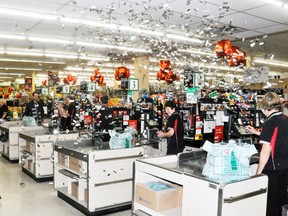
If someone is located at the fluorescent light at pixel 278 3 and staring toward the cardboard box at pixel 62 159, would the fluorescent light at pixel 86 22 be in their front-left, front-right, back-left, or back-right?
front-right

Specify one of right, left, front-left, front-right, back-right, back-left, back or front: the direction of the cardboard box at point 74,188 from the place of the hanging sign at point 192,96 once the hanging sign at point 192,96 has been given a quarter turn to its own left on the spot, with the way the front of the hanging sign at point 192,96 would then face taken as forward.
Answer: back-right

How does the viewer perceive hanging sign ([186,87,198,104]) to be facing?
facing the viewer

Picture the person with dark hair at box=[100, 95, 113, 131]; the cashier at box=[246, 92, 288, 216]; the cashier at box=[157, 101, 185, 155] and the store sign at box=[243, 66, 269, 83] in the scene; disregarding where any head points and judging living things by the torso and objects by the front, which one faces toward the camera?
the store sign

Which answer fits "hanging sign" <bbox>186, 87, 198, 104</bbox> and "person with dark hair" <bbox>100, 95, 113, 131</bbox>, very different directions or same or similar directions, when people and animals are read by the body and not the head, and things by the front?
very different directions

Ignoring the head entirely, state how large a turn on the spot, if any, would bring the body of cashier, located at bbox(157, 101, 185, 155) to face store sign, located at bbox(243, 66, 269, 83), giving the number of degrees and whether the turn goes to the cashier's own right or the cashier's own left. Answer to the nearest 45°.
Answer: approximately 135° to the cashier's own right

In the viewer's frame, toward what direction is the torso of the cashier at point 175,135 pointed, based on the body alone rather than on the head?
to the viewer's left

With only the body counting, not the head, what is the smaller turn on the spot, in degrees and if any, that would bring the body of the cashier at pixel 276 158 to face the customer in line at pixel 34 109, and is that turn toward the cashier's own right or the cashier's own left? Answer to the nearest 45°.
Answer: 0° — they already face them

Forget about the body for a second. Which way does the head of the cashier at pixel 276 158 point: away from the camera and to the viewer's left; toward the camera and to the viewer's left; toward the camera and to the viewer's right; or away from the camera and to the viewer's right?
away from the camera and to the viewer's left

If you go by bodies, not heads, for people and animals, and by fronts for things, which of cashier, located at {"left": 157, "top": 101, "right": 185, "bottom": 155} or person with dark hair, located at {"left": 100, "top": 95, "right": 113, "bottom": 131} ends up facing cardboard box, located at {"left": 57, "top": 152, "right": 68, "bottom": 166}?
the cashier

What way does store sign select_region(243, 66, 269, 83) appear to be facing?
toward the camera

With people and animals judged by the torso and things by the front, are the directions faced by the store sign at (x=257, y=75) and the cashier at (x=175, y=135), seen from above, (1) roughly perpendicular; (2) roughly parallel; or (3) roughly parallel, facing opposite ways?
roughly perpendicular
